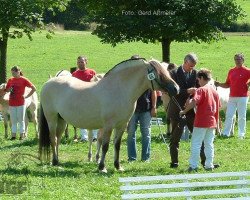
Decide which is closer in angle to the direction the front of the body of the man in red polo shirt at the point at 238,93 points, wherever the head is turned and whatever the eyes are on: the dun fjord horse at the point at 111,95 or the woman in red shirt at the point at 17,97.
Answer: the dun fjord horse

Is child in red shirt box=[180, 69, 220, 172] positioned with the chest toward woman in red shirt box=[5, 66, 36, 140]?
yes

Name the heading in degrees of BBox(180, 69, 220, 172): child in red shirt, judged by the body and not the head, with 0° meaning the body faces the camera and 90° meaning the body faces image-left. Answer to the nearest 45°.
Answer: approximately 135°

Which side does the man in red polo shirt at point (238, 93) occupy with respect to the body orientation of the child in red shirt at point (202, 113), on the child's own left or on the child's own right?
on the child's own right

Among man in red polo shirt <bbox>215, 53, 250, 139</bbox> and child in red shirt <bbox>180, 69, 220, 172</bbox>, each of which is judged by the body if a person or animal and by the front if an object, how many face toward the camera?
1

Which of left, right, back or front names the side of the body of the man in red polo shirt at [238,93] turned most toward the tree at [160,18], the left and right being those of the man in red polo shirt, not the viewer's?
back

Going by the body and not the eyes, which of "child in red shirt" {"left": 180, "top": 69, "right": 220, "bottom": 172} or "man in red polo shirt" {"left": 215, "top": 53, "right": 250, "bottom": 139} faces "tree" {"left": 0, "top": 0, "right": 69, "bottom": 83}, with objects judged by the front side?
the child in red shirt

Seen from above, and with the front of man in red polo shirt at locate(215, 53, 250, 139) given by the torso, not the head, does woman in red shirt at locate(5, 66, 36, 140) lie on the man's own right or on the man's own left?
on the man's own right

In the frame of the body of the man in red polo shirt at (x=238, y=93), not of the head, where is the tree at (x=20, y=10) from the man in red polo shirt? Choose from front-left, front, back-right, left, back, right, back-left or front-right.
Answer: right

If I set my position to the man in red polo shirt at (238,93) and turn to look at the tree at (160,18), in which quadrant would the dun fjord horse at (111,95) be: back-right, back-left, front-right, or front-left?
back-left

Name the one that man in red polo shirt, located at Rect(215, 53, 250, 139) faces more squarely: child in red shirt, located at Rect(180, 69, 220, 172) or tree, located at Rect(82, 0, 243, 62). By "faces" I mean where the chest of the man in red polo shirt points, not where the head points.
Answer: the child in red shirt

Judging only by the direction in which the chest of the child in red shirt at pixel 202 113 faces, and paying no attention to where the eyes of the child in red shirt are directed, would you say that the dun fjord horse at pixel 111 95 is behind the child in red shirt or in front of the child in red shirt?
in front
